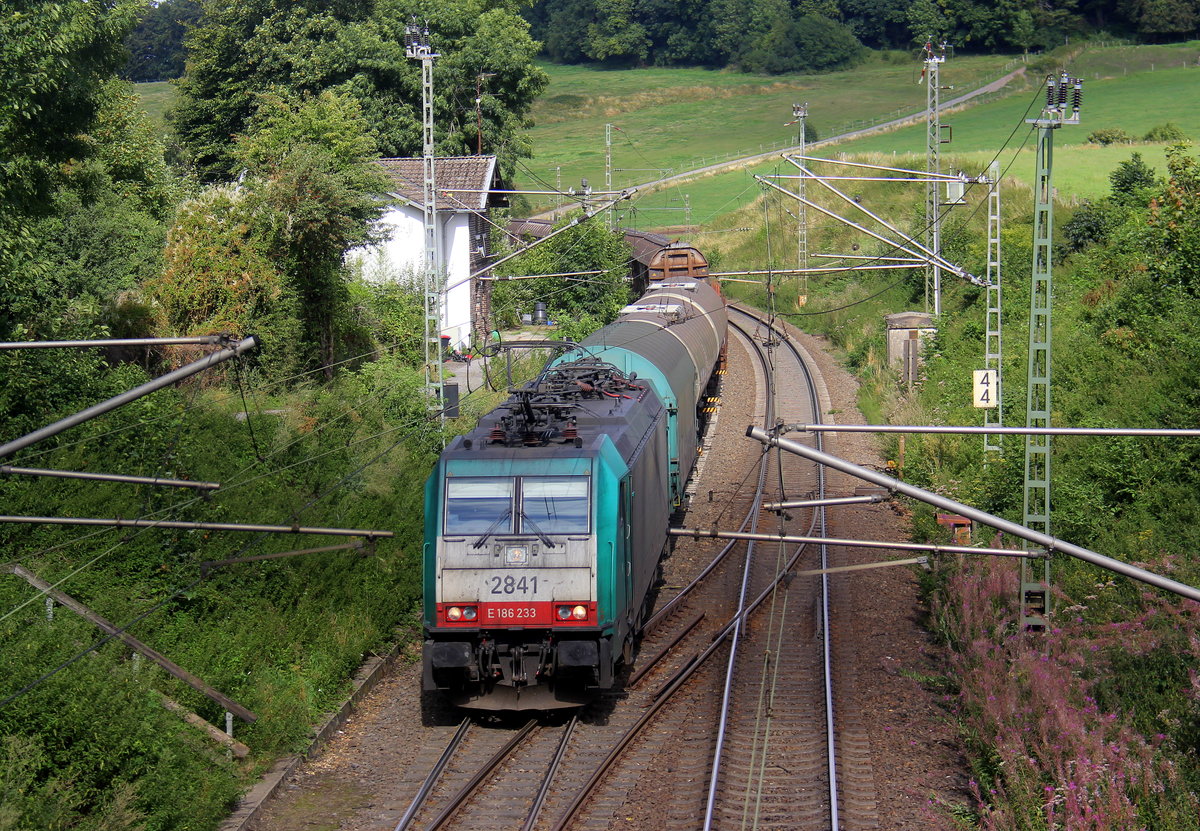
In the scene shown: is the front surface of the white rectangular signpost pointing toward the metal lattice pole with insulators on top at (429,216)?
no

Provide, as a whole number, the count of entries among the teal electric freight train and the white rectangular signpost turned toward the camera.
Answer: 2

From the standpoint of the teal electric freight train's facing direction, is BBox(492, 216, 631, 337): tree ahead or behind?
behind

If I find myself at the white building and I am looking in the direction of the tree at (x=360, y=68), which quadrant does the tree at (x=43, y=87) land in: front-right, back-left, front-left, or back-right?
back-left

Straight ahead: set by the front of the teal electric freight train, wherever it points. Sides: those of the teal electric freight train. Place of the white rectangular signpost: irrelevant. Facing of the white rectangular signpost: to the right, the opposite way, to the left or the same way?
the same way

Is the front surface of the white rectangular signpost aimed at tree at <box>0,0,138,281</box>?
no

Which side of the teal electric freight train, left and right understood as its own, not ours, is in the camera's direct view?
front

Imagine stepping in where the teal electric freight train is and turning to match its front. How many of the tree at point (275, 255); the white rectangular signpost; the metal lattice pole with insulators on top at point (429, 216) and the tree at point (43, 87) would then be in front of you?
0

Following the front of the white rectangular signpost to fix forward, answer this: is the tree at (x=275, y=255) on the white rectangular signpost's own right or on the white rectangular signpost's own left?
on the white rectangular signpost's own right

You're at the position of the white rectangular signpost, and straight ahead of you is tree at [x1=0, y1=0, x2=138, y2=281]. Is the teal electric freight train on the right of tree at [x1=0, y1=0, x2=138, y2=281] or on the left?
left

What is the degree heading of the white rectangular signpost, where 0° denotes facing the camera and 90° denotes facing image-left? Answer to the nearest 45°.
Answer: approximately 0°

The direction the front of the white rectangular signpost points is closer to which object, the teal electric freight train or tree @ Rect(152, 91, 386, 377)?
the teal electric freight train

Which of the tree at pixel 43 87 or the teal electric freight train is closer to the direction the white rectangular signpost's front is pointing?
the teal electric freight train

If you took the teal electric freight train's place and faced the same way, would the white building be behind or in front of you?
behind

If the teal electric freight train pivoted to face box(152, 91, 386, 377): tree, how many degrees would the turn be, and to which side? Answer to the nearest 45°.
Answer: approximately 180°
